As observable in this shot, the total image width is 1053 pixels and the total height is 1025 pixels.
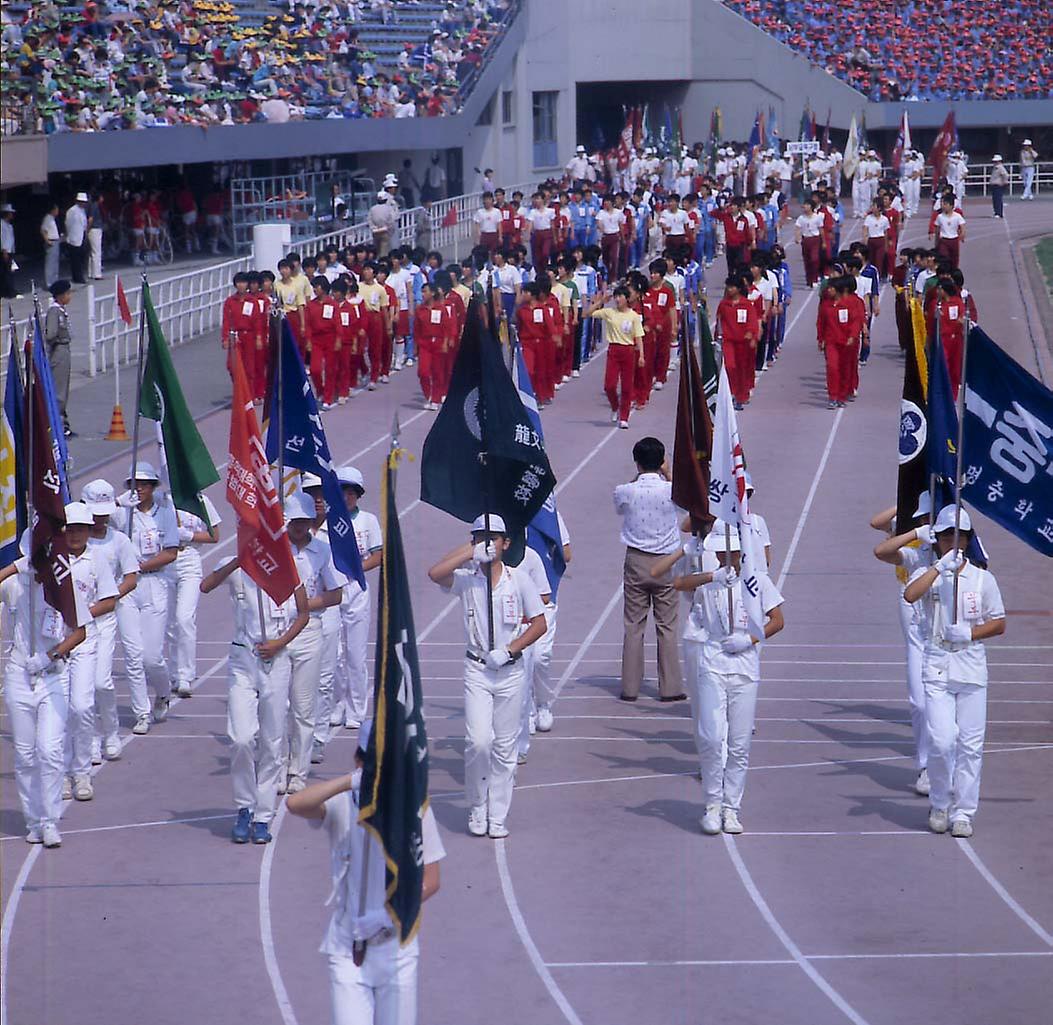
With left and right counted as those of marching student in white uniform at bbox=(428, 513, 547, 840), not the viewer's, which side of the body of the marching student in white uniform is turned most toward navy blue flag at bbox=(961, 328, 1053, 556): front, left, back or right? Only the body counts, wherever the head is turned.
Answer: left

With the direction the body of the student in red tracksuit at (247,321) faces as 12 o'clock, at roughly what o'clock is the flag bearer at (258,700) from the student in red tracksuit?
The flag bearer is roughly at 12 o'clock from the student in red tracksuit.

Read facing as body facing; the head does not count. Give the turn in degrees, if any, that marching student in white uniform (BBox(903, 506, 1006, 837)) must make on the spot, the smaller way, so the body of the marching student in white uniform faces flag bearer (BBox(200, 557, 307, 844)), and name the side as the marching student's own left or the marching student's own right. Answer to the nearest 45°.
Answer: approximately 90° to the marching student's own right

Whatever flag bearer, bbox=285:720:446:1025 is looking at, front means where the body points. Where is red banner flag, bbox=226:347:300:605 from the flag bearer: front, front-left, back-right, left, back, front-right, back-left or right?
back

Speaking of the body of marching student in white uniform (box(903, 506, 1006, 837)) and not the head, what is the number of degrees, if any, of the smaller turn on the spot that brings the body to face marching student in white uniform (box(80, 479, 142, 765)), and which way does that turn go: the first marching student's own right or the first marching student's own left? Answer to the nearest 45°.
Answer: approximately 90° to the first marching student's own right

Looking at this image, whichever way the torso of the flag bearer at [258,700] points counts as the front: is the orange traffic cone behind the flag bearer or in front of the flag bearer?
behind

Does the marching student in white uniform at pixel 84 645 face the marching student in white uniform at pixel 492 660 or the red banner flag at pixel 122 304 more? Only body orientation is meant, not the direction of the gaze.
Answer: the marching student in white uniform

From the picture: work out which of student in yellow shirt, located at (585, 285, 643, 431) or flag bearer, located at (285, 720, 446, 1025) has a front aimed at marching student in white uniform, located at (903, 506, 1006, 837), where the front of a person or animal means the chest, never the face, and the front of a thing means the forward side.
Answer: the student in yellow shirt

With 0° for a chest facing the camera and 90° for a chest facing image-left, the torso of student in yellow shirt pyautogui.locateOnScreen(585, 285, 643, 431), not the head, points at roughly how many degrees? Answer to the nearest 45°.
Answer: approximately 0°

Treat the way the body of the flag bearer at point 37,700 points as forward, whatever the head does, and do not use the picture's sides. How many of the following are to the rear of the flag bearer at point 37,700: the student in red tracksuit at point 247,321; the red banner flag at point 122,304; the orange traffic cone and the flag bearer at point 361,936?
3

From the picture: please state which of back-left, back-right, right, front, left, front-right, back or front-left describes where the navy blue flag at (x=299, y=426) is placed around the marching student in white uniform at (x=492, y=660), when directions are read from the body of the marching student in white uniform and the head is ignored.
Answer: back-right

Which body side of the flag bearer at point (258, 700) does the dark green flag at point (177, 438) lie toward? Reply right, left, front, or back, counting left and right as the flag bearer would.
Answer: back

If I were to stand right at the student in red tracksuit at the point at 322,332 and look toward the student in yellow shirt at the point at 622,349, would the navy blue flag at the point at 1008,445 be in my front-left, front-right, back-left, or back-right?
front-right

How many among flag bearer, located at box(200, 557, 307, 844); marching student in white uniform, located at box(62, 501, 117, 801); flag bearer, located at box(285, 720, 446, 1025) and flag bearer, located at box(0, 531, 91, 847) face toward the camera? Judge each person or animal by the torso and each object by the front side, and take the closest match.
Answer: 4

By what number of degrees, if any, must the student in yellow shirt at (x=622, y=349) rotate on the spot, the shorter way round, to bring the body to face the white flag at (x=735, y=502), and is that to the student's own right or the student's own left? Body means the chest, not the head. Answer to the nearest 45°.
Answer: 0° — they already face it

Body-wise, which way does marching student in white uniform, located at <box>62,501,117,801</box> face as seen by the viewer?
toward the camera
